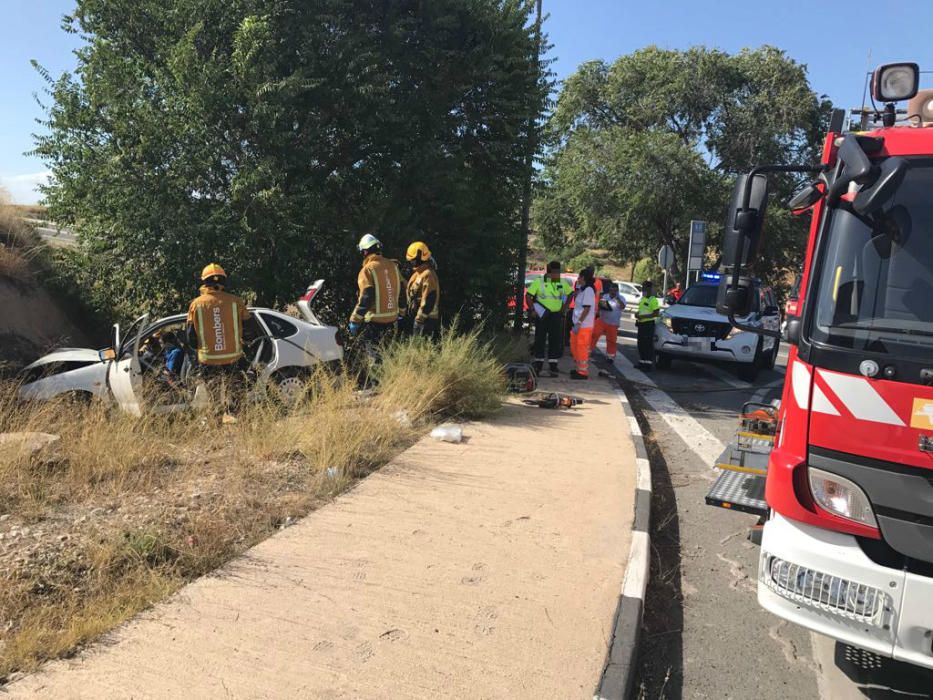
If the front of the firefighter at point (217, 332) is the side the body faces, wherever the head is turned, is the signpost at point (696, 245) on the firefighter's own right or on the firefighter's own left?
on the firefighter's own right

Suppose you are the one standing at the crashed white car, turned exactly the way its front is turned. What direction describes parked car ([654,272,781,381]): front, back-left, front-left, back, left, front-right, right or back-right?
back

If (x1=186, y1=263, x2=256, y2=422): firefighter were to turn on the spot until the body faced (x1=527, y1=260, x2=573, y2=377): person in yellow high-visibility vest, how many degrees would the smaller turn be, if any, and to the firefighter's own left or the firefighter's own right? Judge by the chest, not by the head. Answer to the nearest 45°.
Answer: approximately 45° to the firefighter's own right

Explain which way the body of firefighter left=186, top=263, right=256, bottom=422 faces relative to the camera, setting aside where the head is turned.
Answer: away from the camera

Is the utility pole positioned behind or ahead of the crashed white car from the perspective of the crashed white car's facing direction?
behind

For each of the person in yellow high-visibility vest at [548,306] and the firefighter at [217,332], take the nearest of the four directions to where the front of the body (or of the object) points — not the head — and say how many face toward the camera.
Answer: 1

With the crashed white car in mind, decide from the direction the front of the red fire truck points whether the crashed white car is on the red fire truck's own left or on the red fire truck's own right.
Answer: on the red fire truck's own right

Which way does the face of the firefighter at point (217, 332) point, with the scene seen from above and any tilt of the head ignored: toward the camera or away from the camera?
away from the camera

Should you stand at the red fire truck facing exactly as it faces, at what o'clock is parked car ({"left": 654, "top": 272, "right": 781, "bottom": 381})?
The parked car is roughly at 6 o'clock from the red fire truck.

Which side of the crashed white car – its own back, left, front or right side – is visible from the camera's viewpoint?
left
